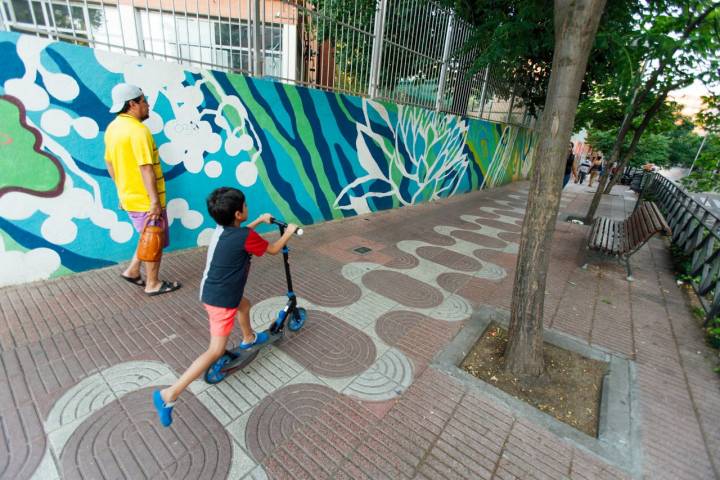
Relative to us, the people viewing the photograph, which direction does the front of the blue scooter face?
facing away from the viewer and to the right of the viewer

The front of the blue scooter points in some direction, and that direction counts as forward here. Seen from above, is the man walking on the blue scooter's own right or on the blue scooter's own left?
on the blue scooter's own left

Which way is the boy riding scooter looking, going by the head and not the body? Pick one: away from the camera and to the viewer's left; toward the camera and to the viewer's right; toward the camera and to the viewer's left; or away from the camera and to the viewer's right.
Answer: away from the camera and to the viewer's right

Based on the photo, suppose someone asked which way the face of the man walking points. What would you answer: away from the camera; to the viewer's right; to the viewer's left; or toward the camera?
to the viewer's right

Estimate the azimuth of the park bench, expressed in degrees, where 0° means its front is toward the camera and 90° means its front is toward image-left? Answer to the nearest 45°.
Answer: approximately 90°

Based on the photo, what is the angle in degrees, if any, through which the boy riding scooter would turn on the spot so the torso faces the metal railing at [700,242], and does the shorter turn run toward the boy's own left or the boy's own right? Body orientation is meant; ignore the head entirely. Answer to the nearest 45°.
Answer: approximately 45° to the boy's own right

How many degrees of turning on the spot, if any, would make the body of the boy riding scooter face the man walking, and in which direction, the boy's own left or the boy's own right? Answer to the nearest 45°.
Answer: approximately 90° to the boy's own left

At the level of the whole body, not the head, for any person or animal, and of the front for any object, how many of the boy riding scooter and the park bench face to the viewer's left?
1

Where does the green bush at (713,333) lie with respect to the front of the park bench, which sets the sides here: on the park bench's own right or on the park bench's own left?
on the park bench's own left

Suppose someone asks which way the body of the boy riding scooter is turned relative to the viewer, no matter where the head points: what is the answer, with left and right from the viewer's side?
facing away from the viewer and to the right of the viewer

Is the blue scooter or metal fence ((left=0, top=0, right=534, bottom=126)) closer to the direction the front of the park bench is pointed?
the metal fence
